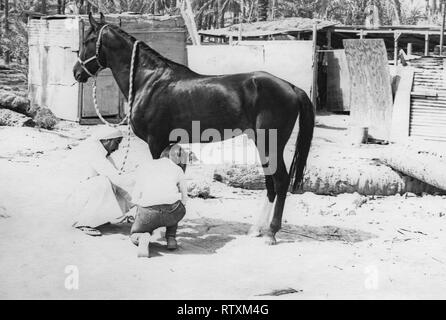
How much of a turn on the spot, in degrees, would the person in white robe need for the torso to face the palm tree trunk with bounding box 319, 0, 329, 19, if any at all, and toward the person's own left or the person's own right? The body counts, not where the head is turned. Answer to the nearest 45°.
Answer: approximately 90° to the person's own left

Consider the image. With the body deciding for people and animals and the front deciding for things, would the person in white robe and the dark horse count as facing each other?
yes

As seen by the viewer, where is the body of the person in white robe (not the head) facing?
to the viewer's right

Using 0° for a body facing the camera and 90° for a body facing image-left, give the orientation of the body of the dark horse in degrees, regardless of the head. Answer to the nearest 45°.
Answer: approximately 90°

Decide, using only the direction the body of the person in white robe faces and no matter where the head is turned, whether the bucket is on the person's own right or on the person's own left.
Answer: on the person's own left

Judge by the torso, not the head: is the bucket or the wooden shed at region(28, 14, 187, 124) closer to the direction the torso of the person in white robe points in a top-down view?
the bucket

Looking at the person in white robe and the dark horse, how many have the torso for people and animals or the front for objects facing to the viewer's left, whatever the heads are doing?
1

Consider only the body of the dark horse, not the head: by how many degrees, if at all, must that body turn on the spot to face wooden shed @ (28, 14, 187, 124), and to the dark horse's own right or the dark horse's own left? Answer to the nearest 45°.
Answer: approximately 90° to the dark horse's own right

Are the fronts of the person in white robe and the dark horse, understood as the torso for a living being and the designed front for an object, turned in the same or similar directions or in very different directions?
very different directions

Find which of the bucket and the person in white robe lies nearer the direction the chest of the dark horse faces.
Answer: the person in white robe

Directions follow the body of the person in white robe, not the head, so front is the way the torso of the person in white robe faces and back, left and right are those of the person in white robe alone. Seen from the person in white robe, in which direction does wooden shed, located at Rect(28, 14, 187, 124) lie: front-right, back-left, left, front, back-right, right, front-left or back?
left
